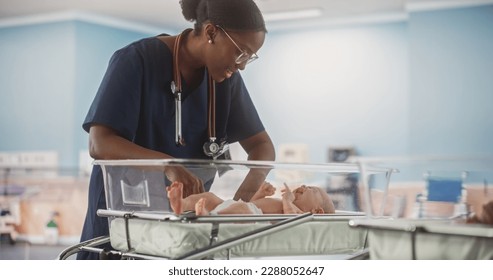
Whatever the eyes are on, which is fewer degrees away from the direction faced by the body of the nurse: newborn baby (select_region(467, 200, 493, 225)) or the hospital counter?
the newborn baby

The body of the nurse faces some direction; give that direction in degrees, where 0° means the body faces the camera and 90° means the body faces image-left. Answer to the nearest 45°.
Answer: approximately 315°

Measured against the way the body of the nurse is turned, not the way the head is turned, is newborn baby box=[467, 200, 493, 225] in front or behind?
in front

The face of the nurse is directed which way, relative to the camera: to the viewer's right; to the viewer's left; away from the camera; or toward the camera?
to the viewer's right

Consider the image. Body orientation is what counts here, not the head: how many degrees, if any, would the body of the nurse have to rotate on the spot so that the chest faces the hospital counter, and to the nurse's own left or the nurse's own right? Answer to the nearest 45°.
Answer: approximately 180°
